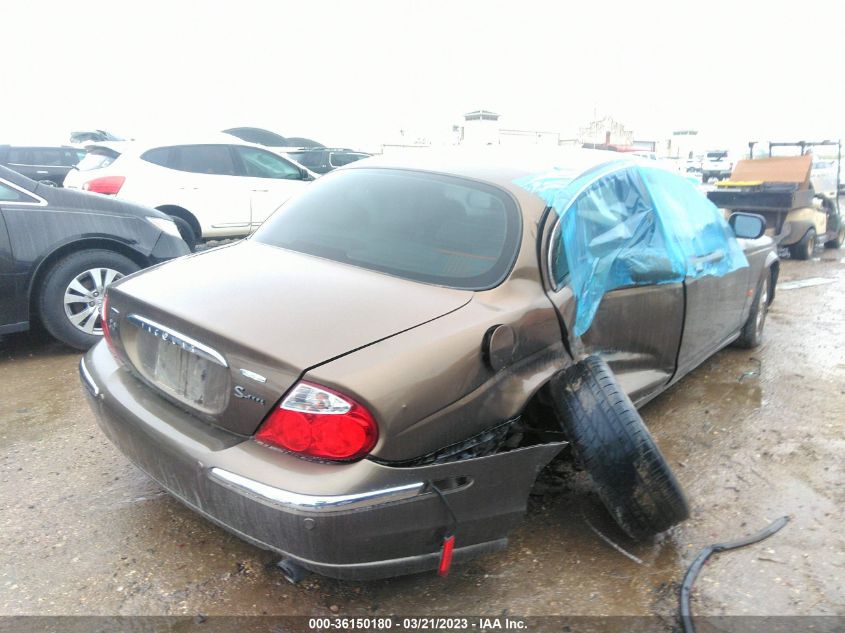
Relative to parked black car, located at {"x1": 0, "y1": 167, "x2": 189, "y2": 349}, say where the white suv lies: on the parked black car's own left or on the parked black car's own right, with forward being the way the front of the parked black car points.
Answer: on the parked black car's own left

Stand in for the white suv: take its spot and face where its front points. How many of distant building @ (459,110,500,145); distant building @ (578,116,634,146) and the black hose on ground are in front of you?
2

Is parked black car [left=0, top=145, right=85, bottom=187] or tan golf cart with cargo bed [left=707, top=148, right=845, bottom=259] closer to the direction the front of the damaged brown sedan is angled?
the tan golf cart with cargo bed

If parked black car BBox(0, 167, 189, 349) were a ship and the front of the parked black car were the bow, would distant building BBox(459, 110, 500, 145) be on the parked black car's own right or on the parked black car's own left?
on the parked black car's own left

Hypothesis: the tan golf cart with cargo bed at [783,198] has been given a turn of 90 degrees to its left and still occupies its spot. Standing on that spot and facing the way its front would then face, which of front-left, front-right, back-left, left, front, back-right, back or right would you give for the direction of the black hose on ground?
back-left

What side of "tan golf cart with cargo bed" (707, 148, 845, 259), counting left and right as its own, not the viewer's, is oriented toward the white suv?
back

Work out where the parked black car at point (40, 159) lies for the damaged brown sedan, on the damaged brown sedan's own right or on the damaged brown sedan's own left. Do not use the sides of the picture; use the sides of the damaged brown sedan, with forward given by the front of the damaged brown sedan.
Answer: on the damaged brown sedan's own left

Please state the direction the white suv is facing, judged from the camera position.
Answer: facing away from the viewer and to the right of the viewer

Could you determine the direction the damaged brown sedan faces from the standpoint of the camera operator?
facing away from the viewer and to the right of the viewer

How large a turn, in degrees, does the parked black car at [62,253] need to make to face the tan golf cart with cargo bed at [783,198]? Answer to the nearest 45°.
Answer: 0° — it already faces it

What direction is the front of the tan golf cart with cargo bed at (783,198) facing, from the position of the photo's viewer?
facing away from the viewer and to the right of the viewer

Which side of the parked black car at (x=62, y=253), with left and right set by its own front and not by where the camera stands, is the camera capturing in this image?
right

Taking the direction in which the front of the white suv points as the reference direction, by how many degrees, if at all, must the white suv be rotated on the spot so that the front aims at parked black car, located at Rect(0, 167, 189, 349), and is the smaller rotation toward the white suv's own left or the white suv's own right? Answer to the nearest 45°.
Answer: approximately 135° to the white suv's own right

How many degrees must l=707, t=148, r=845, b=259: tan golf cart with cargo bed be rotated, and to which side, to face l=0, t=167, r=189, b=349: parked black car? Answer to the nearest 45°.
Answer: approximately 180°
